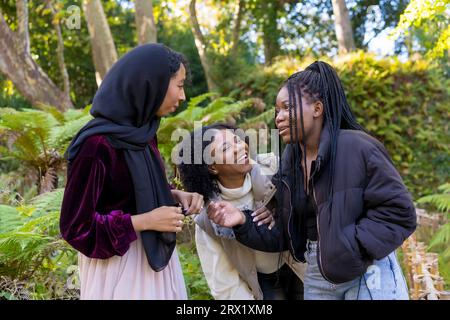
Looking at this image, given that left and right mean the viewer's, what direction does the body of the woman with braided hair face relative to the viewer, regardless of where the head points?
facing the viewer and to the left of the viewer

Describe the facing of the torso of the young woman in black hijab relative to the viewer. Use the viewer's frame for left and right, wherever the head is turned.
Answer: facing to the right of the viewer

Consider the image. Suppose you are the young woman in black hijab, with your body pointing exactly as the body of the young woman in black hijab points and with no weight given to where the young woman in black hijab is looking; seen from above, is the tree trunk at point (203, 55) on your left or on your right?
on your left

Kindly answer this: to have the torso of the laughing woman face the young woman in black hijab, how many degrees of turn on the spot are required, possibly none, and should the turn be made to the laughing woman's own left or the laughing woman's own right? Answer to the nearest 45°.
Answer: approximately 90° to the laughing woman's own right

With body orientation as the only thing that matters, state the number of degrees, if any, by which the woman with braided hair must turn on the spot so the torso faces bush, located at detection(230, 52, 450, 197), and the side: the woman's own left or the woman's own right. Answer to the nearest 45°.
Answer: approximately 135° to the woman's own right

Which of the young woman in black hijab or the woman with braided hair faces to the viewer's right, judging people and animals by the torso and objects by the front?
the young woman in black hijab

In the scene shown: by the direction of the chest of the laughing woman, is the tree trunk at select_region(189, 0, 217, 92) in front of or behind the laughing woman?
behind

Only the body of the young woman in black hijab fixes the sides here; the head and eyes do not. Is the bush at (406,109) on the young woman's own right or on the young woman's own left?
on the young woman's own left

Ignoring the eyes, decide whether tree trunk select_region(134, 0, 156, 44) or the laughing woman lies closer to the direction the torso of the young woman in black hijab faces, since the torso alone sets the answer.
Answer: the laughing woman

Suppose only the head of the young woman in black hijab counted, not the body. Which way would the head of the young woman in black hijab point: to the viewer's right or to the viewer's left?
to the viewer's right

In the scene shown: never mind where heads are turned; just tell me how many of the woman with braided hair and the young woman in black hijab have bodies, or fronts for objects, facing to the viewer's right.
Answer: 1

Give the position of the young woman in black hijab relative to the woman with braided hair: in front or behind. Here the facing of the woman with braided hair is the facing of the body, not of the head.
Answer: in front

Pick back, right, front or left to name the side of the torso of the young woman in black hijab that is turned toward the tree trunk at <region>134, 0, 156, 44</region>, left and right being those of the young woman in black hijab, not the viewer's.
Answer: left

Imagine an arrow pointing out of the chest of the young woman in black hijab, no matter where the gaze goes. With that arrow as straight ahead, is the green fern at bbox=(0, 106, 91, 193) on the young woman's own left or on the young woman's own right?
on the young woman's own left
